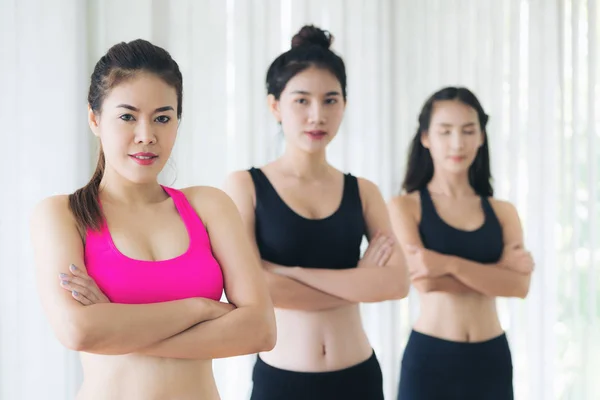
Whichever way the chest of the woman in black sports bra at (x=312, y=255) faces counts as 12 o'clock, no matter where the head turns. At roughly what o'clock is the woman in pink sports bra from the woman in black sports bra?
The woman in pink sports bra is roughly at 1 o'clock from the woman in black sports bra.

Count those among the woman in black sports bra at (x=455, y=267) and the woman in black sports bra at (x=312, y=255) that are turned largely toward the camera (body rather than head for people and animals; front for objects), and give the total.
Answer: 2

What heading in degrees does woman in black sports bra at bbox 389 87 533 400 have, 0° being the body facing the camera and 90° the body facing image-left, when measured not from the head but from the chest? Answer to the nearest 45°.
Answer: approximately 0°

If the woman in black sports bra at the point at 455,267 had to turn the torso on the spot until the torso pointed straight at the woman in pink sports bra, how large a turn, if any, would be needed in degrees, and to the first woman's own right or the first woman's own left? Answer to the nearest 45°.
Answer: approximately 45° to the first woman's own right

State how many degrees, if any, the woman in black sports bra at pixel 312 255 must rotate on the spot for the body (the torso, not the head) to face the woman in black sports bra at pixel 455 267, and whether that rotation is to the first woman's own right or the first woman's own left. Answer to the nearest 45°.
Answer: approximately 135° to the first woman's own left

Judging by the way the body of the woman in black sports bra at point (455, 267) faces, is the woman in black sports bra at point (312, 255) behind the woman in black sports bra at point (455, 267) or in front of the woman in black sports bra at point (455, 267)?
in front

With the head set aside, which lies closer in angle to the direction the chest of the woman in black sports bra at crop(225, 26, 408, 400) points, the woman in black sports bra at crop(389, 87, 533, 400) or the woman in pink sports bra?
the woman in pink sports bra
